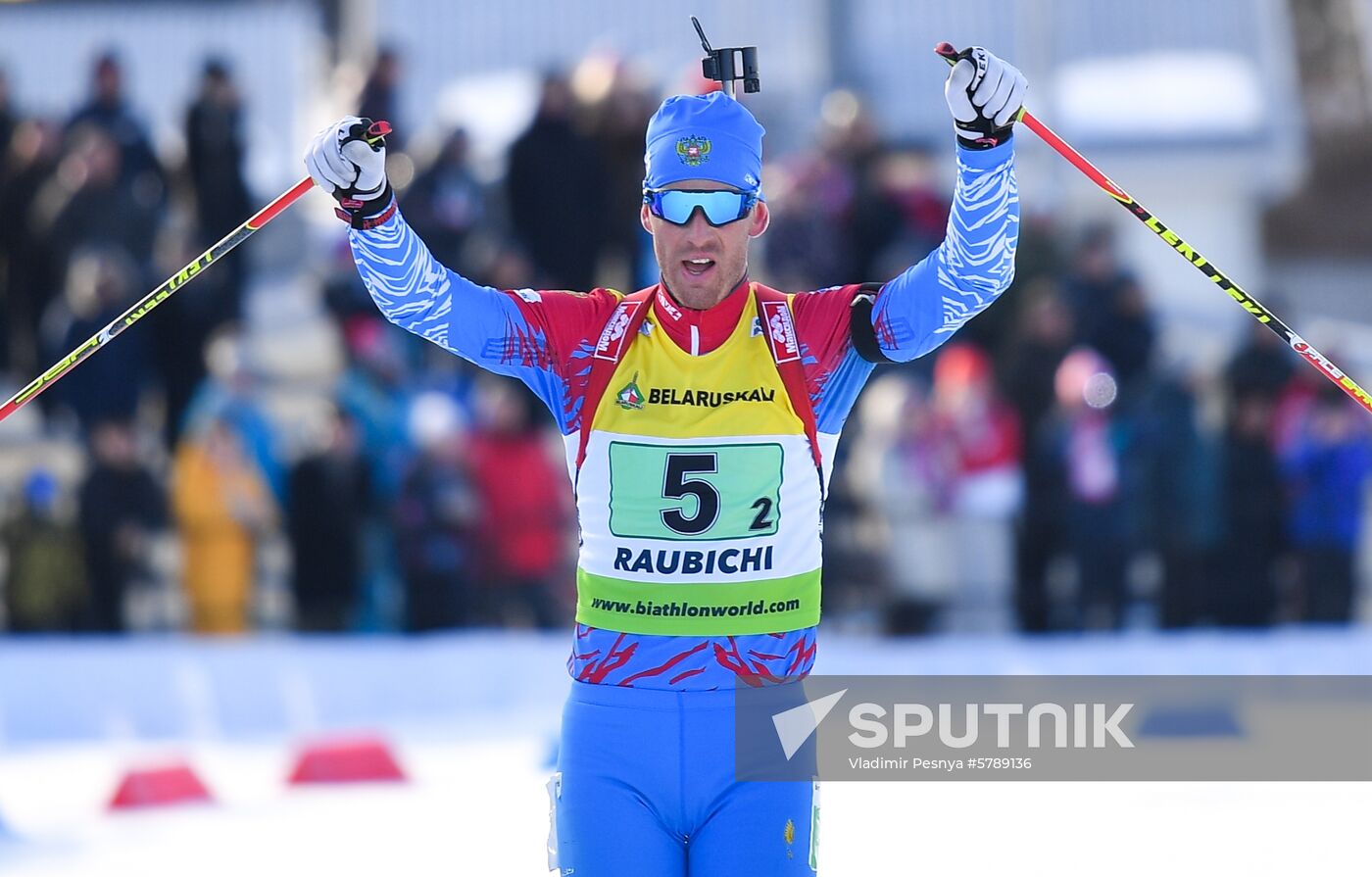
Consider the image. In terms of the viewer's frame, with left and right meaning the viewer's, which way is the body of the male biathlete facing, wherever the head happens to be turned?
facing the viewer

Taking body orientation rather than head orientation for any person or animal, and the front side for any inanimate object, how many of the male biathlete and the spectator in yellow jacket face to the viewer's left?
0

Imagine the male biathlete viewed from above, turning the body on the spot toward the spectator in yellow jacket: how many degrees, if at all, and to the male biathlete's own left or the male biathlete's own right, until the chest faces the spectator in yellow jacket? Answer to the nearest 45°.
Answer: approximately 180°

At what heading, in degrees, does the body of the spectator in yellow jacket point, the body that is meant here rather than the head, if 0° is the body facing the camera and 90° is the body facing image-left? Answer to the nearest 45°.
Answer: approximately 315°

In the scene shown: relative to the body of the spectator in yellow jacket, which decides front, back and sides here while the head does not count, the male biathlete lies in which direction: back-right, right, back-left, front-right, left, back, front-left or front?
front-right
